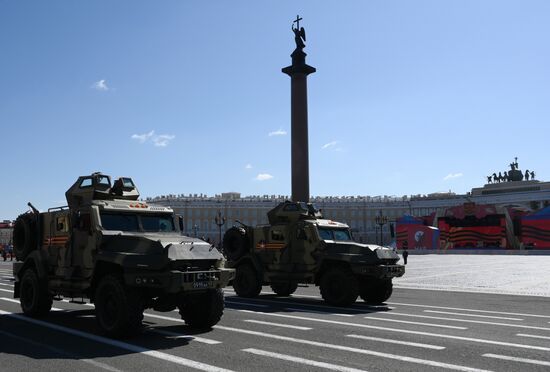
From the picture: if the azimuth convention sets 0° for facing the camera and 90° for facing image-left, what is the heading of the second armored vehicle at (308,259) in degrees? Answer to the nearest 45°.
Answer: approximately 315°

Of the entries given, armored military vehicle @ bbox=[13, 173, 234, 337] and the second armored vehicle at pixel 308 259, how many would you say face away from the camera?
0

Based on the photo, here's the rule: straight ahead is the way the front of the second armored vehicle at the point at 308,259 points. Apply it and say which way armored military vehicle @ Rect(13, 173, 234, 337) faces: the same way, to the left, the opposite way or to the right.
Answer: the same way

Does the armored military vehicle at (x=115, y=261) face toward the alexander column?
no

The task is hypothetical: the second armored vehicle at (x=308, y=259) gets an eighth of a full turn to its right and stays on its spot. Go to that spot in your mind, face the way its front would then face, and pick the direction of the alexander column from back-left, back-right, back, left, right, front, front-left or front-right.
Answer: back

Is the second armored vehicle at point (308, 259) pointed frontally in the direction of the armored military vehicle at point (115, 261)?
no

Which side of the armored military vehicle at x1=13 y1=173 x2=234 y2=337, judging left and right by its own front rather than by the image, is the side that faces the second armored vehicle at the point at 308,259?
left
